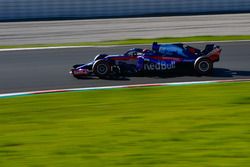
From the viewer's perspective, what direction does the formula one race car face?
to the viewer's left
